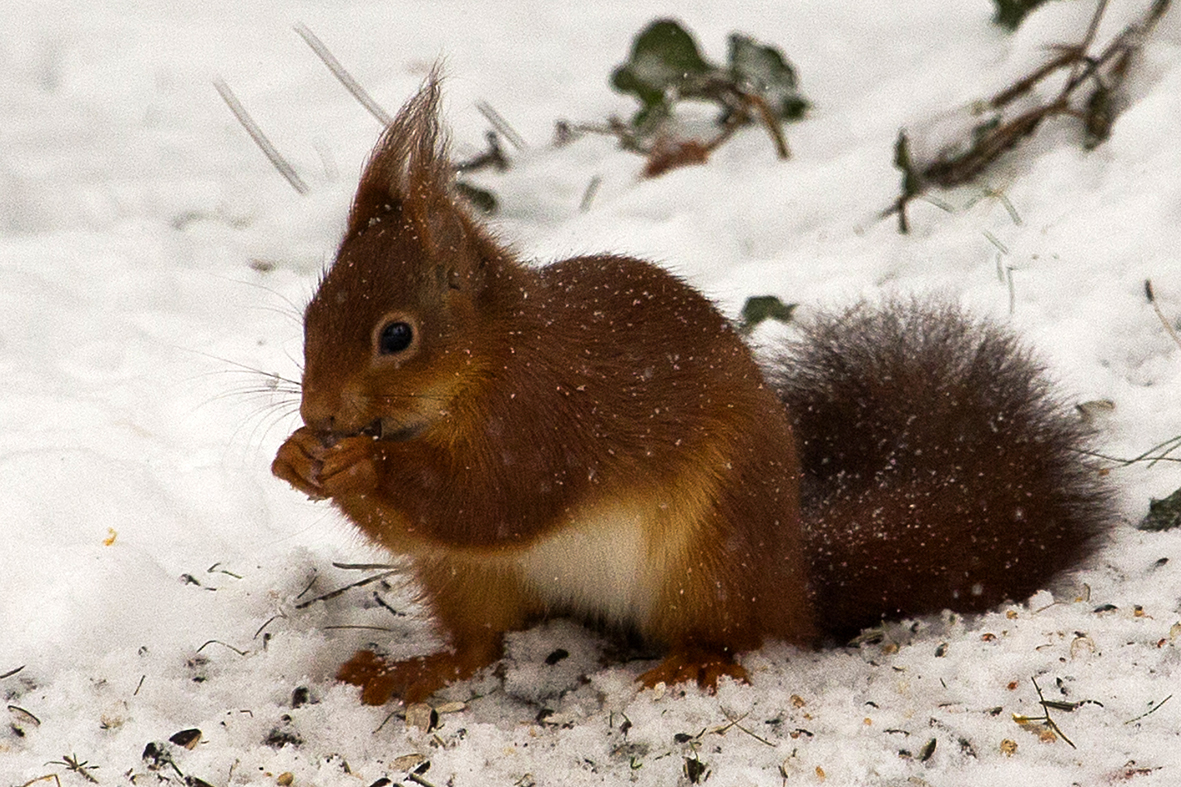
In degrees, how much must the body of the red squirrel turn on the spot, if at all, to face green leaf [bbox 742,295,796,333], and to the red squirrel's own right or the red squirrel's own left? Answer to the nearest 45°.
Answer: approximately 135° to the red squirrel's own right

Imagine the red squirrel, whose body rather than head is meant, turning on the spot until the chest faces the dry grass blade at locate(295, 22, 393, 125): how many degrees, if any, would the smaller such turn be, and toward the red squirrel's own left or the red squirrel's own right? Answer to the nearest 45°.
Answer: approximately 90° to the red squirrel's own right

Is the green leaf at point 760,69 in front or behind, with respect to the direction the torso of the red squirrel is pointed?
behind

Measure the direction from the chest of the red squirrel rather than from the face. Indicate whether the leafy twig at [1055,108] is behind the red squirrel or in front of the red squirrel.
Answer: behind

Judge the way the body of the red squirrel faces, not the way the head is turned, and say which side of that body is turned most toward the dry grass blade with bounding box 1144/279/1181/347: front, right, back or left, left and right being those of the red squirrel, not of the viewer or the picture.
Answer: back

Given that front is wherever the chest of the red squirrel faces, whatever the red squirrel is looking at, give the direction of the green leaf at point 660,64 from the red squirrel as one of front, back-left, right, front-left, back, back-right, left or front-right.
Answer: back-right

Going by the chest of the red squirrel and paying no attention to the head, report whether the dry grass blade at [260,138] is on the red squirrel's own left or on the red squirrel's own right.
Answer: on the red squirrel's own right

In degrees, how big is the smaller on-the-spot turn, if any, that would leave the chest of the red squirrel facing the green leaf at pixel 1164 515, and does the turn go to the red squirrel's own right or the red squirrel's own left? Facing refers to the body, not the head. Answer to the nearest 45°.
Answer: approximately 135° to the red squirrel's own left

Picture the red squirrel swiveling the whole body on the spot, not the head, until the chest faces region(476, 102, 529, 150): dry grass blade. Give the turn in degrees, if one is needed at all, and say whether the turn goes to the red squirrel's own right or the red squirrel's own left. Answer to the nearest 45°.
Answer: approximately 135° to the red squirrel's own right

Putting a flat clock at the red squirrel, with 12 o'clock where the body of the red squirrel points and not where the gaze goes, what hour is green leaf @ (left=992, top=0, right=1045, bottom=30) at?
The green leaf is roughly at 5 o'clock from the red squirrel.

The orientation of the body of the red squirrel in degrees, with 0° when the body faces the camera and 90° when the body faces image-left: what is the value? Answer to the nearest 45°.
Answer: approximately 45°
